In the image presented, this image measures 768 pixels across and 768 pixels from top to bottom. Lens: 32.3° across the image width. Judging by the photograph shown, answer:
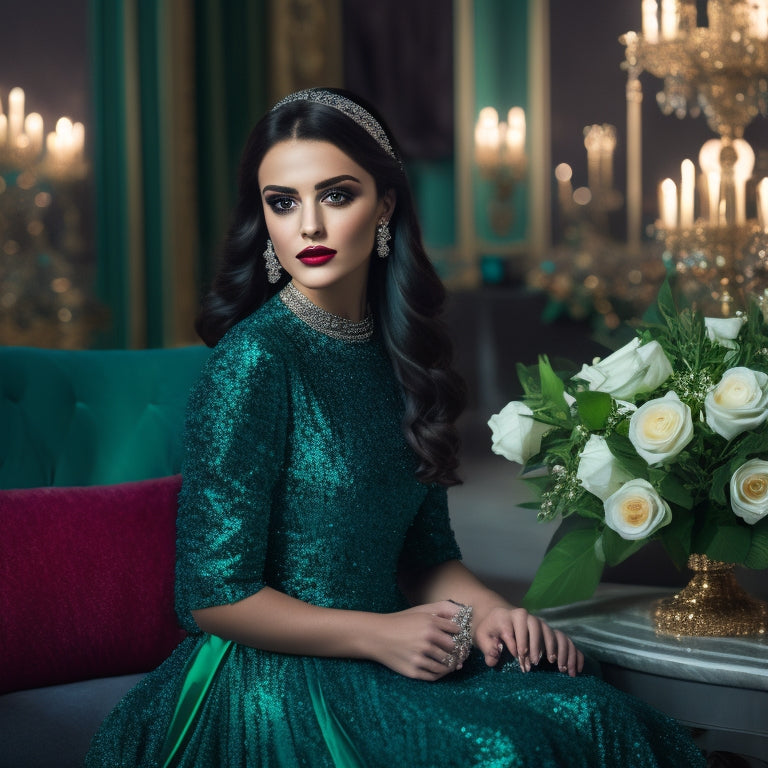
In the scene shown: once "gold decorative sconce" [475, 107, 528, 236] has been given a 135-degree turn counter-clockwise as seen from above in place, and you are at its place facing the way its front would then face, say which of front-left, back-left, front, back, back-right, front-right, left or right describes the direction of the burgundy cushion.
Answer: back-right

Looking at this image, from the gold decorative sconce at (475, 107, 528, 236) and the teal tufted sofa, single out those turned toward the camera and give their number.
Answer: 2

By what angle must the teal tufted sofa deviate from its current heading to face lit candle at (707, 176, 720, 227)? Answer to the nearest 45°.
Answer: approximately 135° to its left

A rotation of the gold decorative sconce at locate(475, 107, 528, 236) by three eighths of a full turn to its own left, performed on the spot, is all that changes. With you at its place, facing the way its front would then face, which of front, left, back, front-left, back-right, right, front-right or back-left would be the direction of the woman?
back-right

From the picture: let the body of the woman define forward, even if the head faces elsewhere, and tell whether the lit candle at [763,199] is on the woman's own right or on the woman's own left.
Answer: on the woman's own left

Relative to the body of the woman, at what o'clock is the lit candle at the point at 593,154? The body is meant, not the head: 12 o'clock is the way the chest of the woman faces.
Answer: The lit candle is roughly at 8 o'clock from the woman.

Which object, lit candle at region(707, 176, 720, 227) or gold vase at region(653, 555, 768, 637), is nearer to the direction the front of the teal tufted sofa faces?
the gold vase

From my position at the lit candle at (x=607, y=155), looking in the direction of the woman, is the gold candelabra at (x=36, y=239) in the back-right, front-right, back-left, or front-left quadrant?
front-right

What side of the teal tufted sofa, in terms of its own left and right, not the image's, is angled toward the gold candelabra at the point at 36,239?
back

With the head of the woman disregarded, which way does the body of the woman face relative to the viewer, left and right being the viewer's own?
facing the viewer and to the right of the viewer

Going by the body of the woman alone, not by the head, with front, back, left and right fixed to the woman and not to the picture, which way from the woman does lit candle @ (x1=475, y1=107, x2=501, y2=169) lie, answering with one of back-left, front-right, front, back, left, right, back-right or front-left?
back-left

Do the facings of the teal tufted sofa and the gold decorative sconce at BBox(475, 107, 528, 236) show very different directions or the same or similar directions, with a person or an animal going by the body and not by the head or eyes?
same or similar directions

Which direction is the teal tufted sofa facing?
toward the camera

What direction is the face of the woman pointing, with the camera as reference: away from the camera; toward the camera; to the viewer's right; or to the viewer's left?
toward the camera

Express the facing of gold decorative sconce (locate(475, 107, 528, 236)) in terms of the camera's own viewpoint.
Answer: facing the viewer
